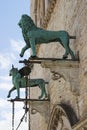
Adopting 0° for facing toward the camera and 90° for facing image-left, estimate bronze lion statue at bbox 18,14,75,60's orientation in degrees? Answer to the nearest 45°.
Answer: approximately 90°
